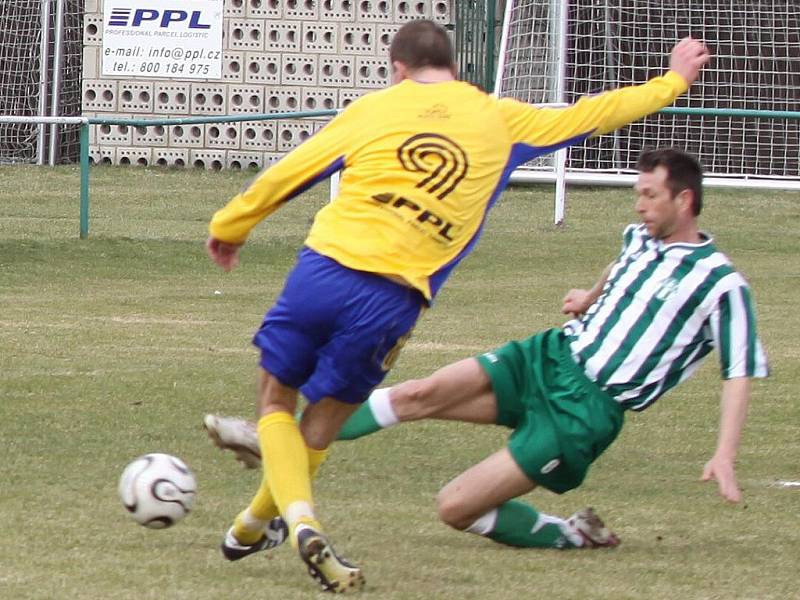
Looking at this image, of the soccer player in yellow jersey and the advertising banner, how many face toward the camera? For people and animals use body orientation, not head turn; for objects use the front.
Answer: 1

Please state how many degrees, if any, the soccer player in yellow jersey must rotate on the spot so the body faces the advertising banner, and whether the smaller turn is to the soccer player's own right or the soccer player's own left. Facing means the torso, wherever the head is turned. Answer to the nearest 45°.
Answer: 0° — they already face it

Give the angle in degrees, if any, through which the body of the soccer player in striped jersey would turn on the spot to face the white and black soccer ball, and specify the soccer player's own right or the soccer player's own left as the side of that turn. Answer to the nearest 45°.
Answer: approximately 45° to the soccer player's own right

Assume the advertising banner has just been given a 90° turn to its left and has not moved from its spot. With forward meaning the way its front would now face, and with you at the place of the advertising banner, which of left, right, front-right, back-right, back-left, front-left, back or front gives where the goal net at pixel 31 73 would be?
back-left

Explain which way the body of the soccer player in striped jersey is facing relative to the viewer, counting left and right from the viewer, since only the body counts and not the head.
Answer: facing the viewer and to the left of the viewer

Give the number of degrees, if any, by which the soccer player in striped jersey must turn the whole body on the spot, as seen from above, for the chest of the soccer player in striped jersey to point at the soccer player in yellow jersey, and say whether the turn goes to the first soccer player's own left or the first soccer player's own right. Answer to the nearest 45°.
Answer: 0° — they already face them

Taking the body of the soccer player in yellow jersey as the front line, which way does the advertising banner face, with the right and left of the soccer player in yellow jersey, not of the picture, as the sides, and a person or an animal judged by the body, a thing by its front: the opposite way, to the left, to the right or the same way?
the opposite way

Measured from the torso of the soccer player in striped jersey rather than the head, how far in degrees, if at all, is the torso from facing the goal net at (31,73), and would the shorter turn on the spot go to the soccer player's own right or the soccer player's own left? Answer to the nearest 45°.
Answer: approximately 135° to the soccer player's own right

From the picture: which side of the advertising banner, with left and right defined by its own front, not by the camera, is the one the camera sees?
front

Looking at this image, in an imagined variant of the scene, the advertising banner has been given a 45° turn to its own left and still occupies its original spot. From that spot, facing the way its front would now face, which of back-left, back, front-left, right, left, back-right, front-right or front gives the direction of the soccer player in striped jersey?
front-right

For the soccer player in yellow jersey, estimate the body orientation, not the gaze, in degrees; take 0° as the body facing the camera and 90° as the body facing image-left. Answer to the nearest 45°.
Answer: approximately 180°

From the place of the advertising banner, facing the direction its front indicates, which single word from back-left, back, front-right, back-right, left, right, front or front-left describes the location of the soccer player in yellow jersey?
front

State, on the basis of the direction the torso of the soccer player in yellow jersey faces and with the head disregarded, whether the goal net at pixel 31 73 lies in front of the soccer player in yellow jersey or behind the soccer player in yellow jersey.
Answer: in front

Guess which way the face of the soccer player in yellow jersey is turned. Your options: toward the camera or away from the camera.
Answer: away from the camera

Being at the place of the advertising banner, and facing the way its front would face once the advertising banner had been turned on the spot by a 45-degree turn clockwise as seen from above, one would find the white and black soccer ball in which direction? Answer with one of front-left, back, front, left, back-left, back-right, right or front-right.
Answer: front-left

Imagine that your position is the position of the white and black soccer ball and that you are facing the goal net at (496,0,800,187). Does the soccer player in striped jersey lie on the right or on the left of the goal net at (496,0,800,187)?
right
